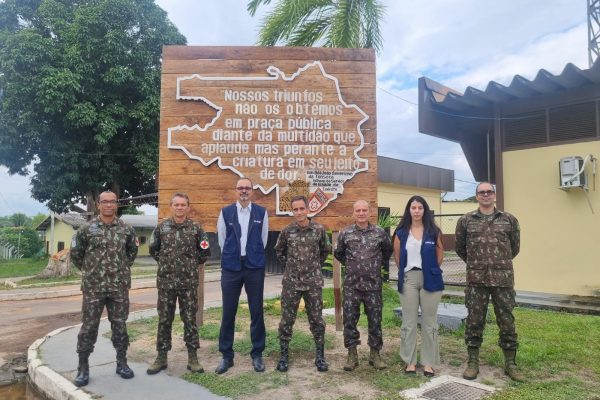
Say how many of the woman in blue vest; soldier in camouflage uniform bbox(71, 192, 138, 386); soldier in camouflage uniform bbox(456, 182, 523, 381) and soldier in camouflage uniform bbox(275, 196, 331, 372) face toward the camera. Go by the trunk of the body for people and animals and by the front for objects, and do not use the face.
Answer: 4

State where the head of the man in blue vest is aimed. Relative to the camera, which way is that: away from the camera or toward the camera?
toward the camera

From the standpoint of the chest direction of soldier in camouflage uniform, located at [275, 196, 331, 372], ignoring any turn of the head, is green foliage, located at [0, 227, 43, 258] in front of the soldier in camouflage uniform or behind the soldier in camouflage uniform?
behind

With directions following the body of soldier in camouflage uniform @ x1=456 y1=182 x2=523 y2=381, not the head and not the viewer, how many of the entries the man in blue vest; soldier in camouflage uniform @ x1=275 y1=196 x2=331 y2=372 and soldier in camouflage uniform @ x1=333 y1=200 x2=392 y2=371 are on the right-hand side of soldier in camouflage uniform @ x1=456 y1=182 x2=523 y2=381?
3

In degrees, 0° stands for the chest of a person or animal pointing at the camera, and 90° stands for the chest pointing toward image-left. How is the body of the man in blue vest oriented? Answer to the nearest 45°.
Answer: approximately 0°

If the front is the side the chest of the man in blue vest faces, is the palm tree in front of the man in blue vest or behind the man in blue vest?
behind

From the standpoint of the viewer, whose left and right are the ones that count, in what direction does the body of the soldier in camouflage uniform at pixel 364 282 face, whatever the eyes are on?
facing the viewer

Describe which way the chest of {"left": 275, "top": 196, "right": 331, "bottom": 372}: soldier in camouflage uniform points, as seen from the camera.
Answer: toward the camera

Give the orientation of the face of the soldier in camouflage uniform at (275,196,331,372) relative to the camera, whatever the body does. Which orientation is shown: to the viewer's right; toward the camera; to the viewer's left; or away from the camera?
toward the camera

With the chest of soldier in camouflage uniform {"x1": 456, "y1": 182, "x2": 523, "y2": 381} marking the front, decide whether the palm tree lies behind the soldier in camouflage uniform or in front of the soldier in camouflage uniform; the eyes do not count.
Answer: behind

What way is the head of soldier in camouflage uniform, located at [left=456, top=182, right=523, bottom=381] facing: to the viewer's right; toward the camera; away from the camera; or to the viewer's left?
toward the camera

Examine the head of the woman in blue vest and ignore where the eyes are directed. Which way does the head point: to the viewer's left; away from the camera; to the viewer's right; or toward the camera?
toward the camera

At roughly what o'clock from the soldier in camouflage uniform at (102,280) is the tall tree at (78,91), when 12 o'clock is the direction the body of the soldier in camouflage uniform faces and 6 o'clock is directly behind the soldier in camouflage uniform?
The tall tree is roughly at 6 o'clock from the soldier in camouflage uniform.

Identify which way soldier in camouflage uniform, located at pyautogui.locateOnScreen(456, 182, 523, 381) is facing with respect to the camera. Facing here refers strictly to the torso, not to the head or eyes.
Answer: toward the camera

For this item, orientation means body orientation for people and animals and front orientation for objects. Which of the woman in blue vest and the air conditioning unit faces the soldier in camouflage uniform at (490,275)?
the air conditioning unit

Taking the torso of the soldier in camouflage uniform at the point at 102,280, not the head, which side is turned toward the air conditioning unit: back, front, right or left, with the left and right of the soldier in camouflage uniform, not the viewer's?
left

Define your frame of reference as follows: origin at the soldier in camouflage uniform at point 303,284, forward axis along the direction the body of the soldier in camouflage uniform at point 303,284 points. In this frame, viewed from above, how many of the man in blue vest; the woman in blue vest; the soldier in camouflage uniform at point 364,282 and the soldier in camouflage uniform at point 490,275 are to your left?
3

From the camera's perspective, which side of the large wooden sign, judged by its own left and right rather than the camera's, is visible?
front

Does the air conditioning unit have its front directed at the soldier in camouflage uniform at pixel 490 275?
yes
